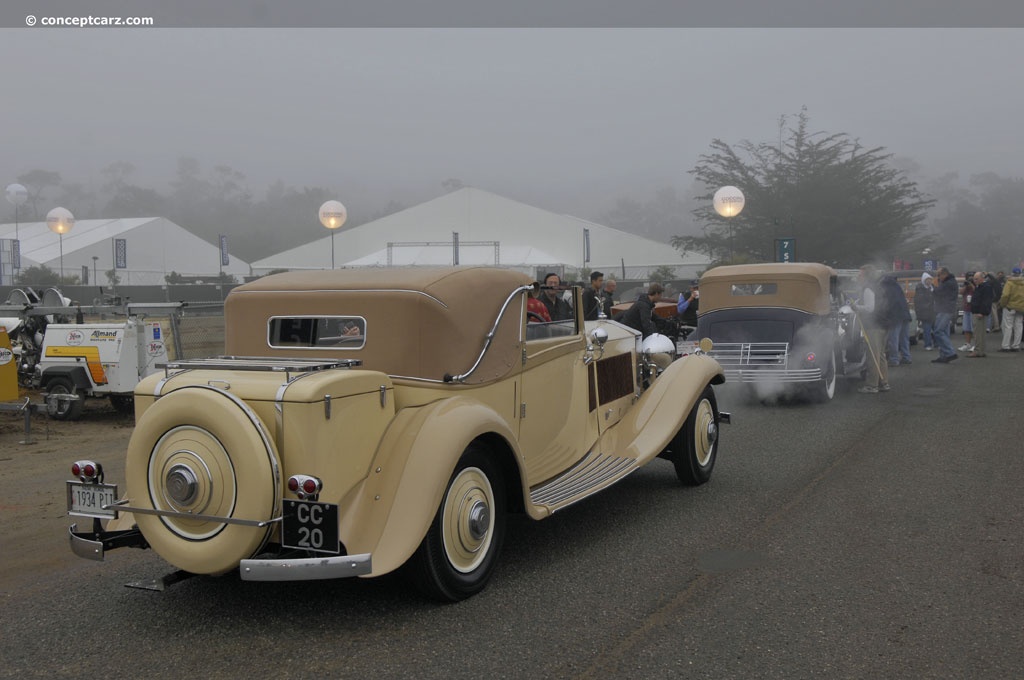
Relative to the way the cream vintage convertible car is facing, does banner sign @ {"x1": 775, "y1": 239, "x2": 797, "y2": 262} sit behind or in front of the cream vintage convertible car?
in front

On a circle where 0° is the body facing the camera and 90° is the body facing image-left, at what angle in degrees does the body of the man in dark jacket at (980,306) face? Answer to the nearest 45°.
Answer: approximately 90°

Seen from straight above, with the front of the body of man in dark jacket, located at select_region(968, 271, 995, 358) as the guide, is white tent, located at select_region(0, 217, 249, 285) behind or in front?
in front

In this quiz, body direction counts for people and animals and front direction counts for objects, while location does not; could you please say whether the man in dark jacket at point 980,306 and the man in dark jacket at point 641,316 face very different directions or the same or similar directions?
very different directions

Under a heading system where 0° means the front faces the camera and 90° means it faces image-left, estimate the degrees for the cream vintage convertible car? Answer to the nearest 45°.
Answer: approximately 225°

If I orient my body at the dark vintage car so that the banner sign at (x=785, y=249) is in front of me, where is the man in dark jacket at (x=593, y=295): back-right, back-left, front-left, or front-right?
back-left

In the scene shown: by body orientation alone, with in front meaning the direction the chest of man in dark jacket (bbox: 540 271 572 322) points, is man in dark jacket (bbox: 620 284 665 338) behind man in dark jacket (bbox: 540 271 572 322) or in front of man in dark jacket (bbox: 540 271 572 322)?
behind

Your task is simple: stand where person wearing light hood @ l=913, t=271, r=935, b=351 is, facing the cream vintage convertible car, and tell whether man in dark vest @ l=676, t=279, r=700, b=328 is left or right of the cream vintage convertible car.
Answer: right

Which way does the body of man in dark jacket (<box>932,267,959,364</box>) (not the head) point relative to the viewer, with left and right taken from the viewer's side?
facing to the left of the viewer

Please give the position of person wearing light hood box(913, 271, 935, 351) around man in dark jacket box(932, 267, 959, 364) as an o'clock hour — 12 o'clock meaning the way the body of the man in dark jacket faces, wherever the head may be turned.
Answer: The person wearing light hood is roughly at 2 o'clock from the man in dark jacket.

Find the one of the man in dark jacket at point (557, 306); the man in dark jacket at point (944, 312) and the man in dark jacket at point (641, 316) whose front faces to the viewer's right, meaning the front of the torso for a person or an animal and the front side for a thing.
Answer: the man in dark jacket at point (641, 316)
